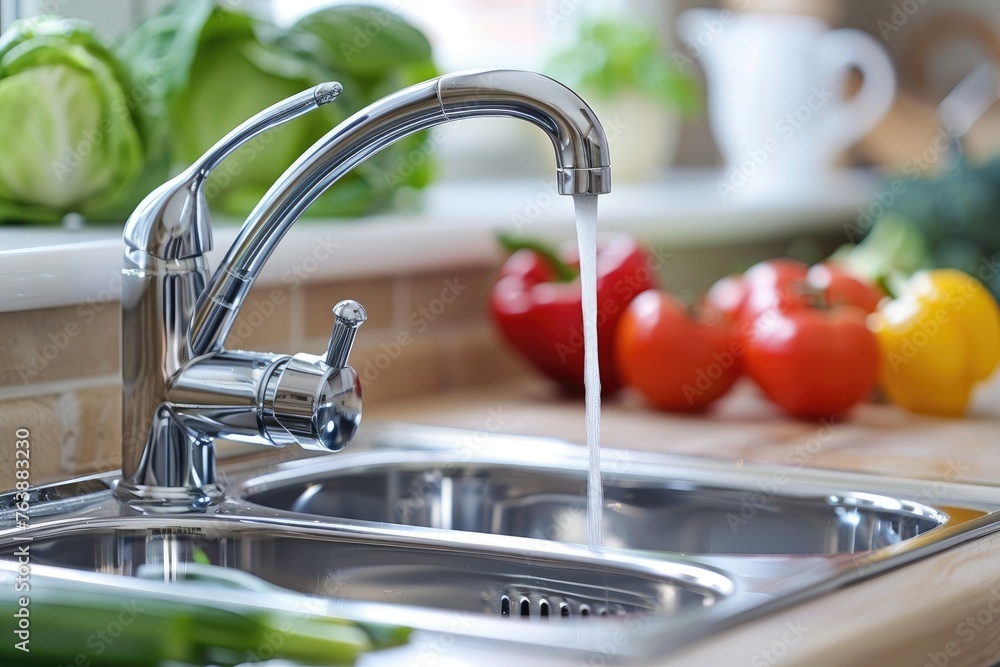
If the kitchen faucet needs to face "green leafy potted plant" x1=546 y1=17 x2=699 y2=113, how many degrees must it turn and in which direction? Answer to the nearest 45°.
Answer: approximately 45° to its left

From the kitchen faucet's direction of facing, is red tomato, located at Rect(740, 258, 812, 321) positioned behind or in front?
in front

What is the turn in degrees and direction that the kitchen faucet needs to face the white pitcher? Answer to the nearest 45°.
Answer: approximately 45° to its left

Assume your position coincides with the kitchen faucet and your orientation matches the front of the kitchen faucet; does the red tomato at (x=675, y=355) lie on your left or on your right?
on your left

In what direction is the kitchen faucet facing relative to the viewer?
to the viewer's right

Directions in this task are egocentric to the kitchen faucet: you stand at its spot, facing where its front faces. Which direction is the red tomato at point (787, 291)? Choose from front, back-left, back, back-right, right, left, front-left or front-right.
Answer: front-left

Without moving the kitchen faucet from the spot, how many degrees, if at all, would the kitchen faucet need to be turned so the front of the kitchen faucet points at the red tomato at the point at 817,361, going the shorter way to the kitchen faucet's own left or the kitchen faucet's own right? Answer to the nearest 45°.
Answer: approximately 45° to the kitchen faucet's own left

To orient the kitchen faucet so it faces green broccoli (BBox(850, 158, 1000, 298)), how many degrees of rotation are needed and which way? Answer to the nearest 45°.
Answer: approximately 45° to its left

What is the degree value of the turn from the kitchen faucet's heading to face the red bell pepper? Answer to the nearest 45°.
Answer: approximately 45° to its left
